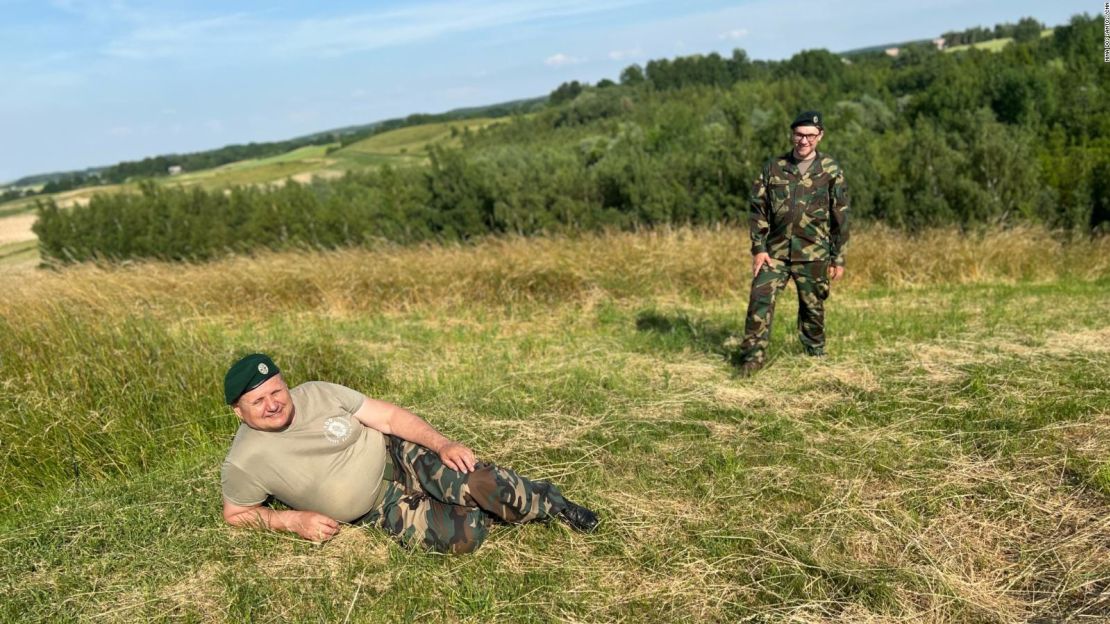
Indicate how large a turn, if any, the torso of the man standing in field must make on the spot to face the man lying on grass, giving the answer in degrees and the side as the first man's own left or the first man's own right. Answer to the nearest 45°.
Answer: approximately 45° to the first man's own right

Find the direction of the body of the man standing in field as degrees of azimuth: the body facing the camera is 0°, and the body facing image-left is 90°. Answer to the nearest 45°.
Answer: approximately 0°
